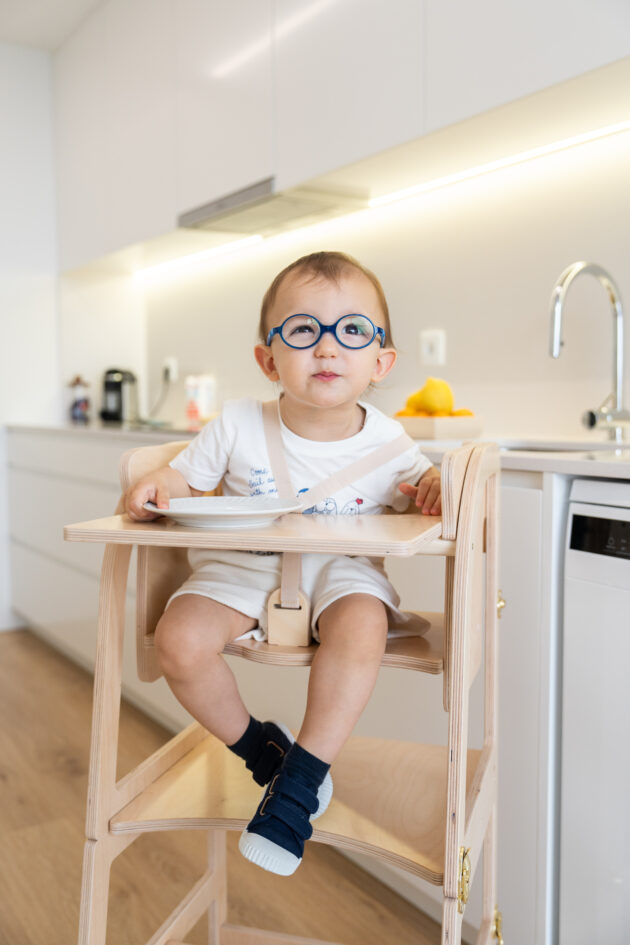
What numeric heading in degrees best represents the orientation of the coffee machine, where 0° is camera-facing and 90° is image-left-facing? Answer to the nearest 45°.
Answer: approximately 45°

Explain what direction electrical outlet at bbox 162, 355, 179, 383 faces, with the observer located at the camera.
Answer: facing the viewer and to the left of the viewer

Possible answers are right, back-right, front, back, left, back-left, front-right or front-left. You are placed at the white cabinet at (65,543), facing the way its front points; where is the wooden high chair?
front-left

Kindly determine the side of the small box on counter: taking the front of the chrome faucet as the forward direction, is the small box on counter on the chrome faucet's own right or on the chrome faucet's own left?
on the chrome faucet's own right

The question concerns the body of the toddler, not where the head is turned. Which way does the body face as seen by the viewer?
toward the camera

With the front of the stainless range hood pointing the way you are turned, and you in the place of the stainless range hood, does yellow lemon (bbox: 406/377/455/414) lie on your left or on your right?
on your left

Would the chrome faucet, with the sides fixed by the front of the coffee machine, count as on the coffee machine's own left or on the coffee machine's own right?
on the coffee machine's own left

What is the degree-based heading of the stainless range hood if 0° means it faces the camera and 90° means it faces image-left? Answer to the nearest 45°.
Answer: approximately 45°
